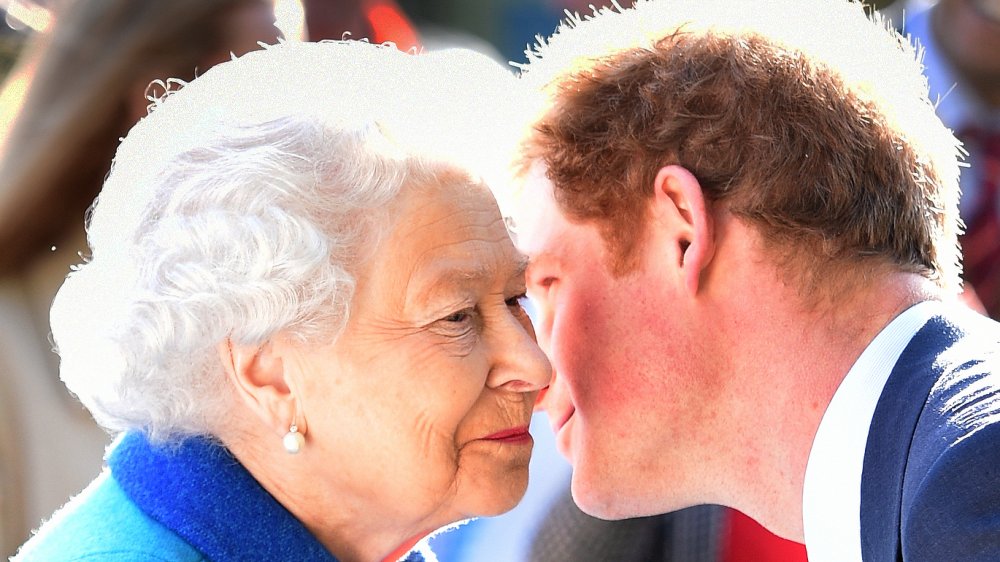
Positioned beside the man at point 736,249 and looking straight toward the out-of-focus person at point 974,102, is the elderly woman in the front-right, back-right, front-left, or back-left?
back-left

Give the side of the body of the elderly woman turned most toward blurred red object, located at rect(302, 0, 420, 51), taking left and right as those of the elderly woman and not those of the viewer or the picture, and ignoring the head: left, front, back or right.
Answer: left

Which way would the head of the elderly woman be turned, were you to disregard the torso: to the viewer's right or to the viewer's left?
to the viewer's right

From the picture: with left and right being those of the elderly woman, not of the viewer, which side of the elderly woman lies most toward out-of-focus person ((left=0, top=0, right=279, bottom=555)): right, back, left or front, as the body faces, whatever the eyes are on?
left

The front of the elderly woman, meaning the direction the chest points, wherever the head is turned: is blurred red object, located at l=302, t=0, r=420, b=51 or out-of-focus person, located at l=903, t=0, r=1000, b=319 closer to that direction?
the out-of-focus person

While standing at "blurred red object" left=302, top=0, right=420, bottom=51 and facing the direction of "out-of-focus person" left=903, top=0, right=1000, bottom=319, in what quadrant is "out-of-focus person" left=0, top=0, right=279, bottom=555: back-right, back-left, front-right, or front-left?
back-right

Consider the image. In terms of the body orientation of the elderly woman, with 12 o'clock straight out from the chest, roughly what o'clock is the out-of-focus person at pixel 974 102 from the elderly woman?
The out-of-focus person is roughly at 11 o'clock from the elderly woman.

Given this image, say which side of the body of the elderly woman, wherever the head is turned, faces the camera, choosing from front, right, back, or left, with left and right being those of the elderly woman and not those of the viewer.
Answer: right

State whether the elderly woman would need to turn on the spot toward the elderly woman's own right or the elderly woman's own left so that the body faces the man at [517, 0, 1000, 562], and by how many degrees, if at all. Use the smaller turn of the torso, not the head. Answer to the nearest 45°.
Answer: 0° — they already face them
